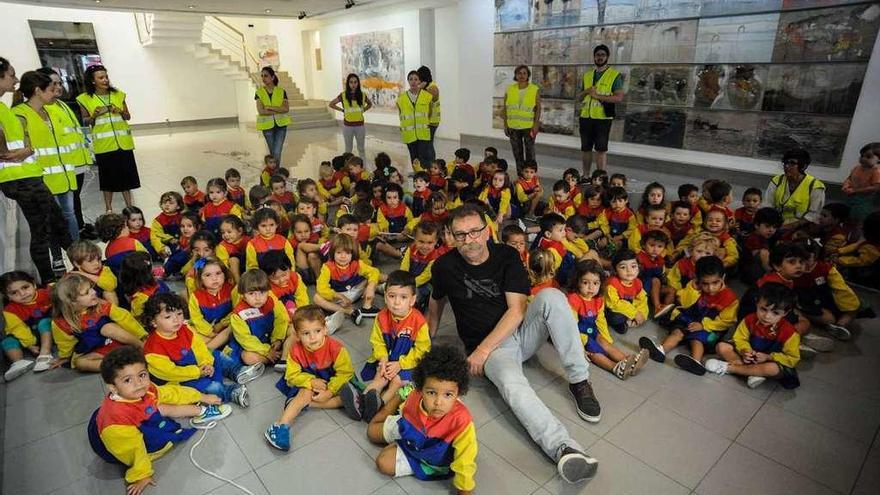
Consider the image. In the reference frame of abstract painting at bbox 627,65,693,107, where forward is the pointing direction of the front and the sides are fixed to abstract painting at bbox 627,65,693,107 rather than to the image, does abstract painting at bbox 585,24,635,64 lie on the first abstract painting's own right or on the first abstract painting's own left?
on the first abstract painting's own right

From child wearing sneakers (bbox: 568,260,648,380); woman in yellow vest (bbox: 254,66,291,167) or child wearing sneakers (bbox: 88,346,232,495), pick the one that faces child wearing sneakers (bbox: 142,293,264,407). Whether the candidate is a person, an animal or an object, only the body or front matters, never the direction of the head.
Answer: the woman in yellow vest

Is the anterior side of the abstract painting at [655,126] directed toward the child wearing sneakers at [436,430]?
yes

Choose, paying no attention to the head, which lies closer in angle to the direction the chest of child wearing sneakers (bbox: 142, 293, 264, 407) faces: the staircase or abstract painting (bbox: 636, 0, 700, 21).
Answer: the abstract painting

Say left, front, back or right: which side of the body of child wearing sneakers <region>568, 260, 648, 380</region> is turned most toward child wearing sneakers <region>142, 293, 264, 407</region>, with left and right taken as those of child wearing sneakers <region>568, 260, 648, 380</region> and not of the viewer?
right

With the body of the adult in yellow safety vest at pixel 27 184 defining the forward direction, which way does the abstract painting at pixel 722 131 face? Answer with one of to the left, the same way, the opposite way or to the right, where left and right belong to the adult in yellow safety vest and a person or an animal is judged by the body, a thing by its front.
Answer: the opposite way

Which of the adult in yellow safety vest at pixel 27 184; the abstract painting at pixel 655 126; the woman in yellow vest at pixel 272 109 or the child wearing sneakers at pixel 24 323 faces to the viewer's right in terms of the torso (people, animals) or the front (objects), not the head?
the adult in yellow safety vest

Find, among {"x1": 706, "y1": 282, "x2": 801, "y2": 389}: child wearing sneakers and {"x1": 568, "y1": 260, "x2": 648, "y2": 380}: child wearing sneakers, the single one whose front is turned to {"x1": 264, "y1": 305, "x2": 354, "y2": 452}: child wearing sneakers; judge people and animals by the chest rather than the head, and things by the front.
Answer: {"x1": 706, "y1": 282, "x2": 801, "y2": 389}: child wearing sneakers

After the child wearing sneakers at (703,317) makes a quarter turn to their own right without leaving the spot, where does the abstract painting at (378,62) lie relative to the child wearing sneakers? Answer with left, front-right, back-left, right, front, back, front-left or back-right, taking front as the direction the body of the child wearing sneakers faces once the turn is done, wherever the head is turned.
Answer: front
